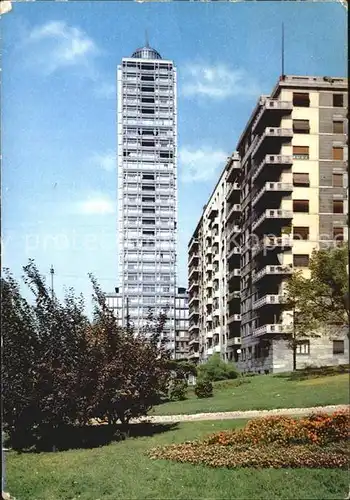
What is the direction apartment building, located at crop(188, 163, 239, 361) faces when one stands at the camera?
facing to the left of the viewer
